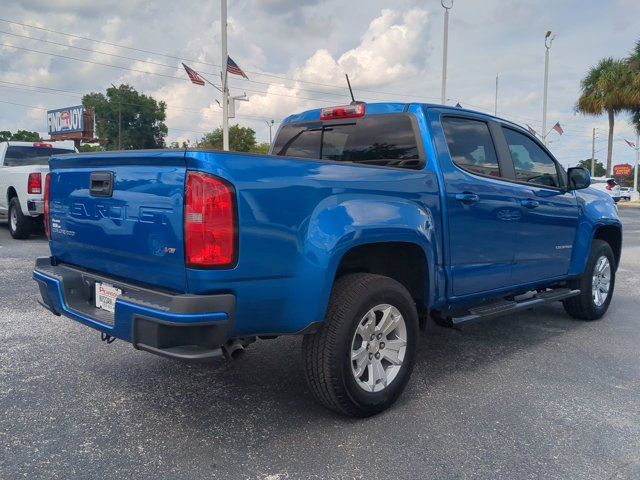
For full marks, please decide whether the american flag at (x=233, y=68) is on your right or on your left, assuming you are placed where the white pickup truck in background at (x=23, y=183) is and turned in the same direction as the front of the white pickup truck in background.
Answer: on your right

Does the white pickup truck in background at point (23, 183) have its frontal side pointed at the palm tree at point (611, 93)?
no

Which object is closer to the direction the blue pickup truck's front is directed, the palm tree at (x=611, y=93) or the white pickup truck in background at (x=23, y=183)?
the palm tree

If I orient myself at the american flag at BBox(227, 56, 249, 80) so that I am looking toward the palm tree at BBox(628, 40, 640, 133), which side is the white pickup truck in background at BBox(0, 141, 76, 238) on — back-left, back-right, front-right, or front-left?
back-right

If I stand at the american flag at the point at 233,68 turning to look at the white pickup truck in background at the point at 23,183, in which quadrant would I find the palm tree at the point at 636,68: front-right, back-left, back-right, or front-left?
back-left

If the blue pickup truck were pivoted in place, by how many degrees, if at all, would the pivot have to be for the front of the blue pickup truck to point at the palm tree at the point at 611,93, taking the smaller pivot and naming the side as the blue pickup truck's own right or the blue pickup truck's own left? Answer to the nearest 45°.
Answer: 0° — it already faces it

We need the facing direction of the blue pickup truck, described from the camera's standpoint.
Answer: facing away from the viewer and to the right of the viewer

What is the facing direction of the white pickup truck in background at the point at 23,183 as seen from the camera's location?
facing away from the viewer and to the left of the viewer

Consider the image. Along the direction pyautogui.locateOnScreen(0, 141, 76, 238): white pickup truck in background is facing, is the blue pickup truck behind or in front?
behind

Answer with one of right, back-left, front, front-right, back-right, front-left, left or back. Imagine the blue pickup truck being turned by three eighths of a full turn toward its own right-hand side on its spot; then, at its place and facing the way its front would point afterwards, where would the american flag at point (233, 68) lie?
back

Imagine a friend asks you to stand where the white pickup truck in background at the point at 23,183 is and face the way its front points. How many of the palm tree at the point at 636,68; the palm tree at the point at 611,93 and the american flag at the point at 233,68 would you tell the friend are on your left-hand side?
0

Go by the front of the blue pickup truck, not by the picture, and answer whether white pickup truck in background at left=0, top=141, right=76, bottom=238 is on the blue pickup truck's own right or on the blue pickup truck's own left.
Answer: on the blue pickup truck's own left

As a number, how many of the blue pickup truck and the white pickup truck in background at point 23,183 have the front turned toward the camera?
0

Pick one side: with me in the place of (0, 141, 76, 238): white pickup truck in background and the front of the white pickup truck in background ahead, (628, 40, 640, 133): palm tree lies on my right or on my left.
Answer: on my right
